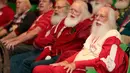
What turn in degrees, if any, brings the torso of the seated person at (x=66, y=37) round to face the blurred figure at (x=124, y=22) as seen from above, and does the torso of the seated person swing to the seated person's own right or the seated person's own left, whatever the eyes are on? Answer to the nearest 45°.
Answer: approximately 135° to the seated person's own left

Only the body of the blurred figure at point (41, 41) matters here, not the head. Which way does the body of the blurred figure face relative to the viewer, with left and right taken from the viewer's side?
facing the viewer and to the left of the viewer

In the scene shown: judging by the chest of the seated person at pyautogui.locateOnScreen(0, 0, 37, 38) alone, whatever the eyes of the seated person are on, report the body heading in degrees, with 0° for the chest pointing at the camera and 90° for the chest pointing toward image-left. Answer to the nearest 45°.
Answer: approximately 45°

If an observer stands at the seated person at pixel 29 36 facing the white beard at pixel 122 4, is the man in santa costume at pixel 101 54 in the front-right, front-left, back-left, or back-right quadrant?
front-right

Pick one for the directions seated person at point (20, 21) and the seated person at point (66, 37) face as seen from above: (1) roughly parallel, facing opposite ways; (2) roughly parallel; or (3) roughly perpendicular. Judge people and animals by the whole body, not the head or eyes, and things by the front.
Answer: roughly parallel

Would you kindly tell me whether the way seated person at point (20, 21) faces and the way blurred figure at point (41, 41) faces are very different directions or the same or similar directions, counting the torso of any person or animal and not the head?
same or similar directions

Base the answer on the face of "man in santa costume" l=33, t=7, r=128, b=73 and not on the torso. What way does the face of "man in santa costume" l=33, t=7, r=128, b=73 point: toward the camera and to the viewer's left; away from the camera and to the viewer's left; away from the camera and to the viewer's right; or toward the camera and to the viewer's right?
toward the camera and to the viewer's left

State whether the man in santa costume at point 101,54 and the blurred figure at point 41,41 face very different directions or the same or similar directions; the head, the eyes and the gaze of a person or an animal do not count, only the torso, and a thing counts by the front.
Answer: same or similar directions

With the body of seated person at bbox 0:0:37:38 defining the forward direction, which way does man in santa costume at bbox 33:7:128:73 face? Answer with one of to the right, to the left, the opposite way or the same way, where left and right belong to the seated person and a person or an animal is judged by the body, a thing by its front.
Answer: the same way
